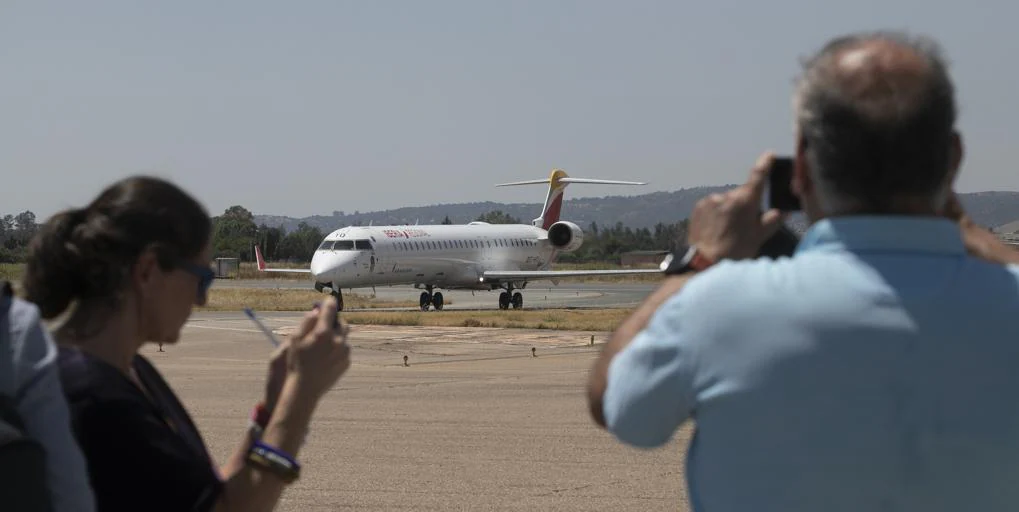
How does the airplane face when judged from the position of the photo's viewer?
facing the viewer and to the left of the viewer

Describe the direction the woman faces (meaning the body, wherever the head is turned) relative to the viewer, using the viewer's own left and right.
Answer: facing to the right of the viewer

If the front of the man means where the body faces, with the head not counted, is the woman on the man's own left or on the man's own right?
on the man's own left

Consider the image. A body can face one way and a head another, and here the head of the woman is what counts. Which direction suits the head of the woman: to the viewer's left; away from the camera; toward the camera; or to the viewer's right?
to the viewer's right

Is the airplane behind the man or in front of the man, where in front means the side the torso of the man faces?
in front

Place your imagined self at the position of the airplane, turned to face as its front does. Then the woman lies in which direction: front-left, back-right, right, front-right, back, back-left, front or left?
front-left

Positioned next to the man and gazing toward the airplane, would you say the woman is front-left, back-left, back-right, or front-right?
front-left

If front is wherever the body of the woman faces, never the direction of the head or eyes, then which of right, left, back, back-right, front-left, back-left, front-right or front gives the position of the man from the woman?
front-right

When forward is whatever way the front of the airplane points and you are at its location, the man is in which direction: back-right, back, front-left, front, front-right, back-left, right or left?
front-left

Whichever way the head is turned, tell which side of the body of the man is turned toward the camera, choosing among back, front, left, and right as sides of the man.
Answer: back

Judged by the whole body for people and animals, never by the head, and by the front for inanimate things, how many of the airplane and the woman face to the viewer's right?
1

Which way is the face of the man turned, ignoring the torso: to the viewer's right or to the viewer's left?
to the viewer's left
